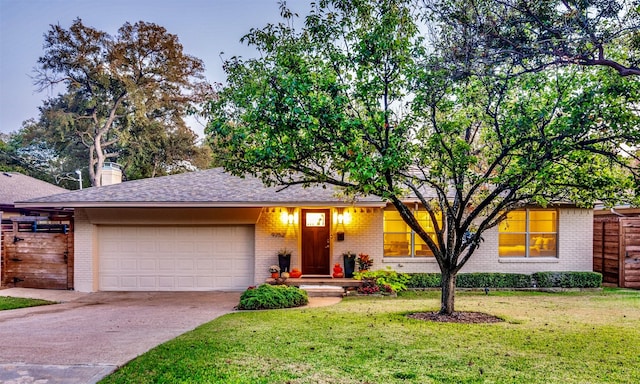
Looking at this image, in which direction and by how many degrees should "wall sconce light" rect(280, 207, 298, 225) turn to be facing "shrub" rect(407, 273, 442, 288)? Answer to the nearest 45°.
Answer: approximately 90° to its left

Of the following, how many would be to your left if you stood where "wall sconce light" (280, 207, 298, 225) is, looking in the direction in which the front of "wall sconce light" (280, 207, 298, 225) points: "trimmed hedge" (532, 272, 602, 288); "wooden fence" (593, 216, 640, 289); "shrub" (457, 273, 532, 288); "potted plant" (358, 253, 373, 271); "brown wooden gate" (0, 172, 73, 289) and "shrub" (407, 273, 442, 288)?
5

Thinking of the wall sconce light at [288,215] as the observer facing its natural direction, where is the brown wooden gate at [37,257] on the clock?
The brown wooden gate is roughly at 3 o'clock from the wall sconce light.

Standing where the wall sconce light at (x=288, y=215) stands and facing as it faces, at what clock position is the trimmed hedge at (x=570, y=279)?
The trimmed hedge is roughly at 9 o'clock from the wall sconce light.

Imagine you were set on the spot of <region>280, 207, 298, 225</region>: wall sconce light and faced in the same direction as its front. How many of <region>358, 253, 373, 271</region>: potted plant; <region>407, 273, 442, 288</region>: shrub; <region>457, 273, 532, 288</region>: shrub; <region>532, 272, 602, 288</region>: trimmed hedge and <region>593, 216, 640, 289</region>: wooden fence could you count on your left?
5

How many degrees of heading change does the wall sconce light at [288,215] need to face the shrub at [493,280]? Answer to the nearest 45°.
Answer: approximately 90° to its left

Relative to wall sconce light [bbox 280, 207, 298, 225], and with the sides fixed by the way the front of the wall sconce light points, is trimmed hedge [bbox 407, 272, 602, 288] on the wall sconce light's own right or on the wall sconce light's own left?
on the wall sconce light's own left

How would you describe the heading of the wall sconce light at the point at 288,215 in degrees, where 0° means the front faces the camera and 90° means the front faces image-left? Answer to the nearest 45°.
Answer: approximately 0°

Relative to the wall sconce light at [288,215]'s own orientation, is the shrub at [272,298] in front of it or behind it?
in front
